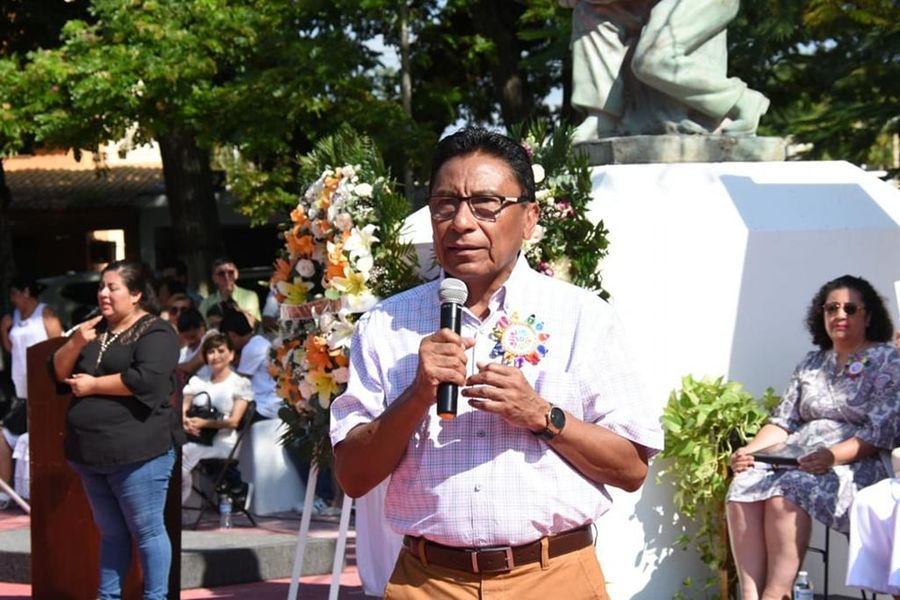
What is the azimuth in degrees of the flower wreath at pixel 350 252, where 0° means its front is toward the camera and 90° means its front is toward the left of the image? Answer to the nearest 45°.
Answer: approximately 45°

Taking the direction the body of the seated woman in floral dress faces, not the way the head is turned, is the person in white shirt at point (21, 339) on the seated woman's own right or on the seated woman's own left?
on the seated woman's own right

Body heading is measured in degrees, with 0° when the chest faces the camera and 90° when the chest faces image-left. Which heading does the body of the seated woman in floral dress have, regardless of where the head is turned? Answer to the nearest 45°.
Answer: approximately 45°

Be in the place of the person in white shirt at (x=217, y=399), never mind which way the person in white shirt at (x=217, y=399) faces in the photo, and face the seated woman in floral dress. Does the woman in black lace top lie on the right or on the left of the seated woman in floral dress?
right

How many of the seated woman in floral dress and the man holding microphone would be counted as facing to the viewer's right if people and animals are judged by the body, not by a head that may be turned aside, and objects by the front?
0

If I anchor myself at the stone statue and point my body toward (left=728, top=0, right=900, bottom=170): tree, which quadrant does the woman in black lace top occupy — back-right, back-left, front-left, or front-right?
back-left

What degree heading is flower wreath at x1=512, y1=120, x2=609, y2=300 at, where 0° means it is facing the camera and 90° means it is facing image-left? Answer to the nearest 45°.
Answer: approximately 45°

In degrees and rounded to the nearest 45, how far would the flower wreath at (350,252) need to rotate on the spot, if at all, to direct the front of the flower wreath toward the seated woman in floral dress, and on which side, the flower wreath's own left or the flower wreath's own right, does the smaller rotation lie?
approximately 135° to the flower wreath's own left

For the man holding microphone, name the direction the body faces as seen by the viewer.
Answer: toward the camera
